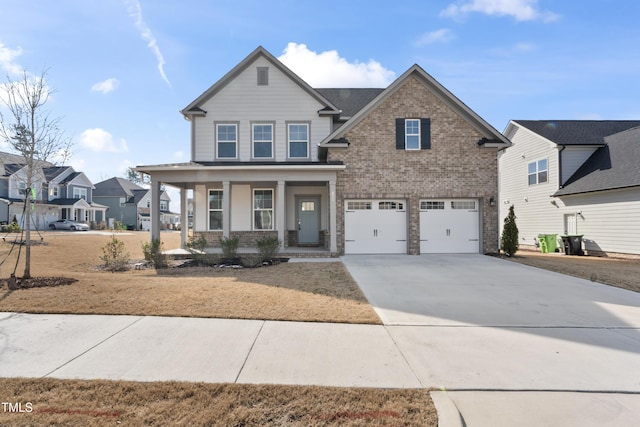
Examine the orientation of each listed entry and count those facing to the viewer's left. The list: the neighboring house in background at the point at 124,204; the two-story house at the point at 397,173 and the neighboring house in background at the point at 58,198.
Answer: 0

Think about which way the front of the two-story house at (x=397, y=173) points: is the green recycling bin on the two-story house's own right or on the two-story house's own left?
on the two-story house's own left

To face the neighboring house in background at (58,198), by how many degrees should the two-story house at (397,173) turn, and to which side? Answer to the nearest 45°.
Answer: approximately 135° to its right

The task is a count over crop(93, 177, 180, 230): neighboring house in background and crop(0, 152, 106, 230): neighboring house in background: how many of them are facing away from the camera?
0

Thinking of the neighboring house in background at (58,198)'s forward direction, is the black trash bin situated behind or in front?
in front

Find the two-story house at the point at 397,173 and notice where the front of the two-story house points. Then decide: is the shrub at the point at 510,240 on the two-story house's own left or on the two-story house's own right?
on the two-story house's own left

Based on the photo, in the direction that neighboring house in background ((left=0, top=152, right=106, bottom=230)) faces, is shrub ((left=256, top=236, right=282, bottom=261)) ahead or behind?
ahead

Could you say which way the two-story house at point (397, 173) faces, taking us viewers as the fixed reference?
facing the viewer

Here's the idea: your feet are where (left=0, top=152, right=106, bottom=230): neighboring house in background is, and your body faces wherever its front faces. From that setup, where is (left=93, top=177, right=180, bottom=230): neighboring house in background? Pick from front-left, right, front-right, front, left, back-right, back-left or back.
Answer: left

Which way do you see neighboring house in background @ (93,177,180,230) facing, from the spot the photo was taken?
facing the viewer and to the right of the viewer
